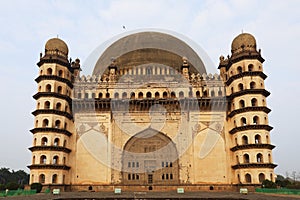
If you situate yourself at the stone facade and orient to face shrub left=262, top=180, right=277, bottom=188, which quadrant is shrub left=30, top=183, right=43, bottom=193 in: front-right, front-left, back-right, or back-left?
back-right

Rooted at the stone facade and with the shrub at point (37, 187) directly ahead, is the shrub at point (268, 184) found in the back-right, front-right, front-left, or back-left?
back-left

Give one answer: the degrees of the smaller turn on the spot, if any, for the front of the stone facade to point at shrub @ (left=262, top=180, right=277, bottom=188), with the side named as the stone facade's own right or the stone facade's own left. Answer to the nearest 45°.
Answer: approximately 45° to the stone facade's own left

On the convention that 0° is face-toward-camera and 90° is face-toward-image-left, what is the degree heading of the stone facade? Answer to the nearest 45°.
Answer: approximately 0°
